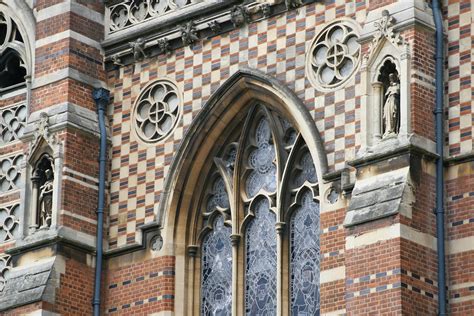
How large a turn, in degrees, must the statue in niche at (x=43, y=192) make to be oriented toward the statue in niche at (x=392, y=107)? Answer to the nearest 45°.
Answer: approximately 90° to its left

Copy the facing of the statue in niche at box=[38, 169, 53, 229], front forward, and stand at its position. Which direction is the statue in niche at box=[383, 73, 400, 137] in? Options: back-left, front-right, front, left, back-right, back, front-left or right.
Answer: left

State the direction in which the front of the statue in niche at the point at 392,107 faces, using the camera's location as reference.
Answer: facing the viewer and to the left of the viewer

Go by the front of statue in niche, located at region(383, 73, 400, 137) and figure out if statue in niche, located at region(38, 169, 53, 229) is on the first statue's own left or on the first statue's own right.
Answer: on the first statue's own right

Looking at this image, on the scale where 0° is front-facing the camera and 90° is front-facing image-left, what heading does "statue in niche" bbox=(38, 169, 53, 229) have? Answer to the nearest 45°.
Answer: approximately 45°

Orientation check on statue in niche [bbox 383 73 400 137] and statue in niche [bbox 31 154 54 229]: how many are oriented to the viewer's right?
0

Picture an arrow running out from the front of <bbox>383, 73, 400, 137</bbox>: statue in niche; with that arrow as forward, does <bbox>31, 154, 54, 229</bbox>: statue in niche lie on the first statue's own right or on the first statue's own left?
on the first statue's own right

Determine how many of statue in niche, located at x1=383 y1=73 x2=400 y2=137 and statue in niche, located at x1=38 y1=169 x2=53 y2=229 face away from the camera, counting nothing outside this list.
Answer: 0
